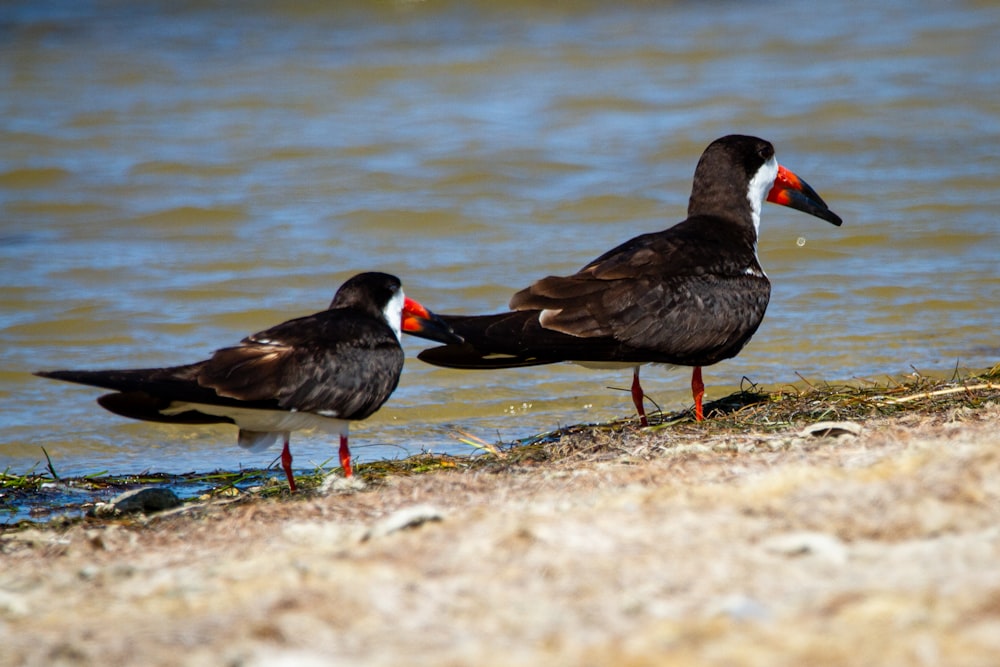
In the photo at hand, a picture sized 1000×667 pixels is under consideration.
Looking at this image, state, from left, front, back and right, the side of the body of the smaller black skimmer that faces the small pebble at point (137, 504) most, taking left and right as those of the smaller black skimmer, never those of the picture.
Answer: back

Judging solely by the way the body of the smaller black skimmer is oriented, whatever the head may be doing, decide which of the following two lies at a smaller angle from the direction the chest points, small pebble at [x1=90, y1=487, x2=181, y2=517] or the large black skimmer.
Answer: the large black skimmer

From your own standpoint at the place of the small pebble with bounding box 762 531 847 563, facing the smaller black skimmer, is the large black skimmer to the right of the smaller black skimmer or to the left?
right

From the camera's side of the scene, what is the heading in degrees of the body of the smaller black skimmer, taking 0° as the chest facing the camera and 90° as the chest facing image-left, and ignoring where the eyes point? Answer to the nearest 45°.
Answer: approximately 270°

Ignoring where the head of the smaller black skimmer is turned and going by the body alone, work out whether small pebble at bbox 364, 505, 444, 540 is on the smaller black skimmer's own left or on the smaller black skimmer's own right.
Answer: on the smaller black skimmer's own right

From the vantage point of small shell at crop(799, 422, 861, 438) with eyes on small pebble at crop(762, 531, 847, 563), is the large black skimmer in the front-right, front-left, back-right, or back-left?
back-right

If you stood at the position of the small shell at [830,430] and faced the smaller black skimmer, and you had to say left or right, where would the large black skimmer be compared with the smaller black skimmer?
right

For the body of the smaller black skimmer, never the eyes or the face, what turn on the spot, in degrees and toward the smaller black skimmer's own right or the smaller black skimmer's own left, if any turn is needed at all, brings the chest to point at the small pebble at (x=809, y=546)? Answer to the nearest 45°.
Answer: approximately 45° to the smaller black skimmer's own right
